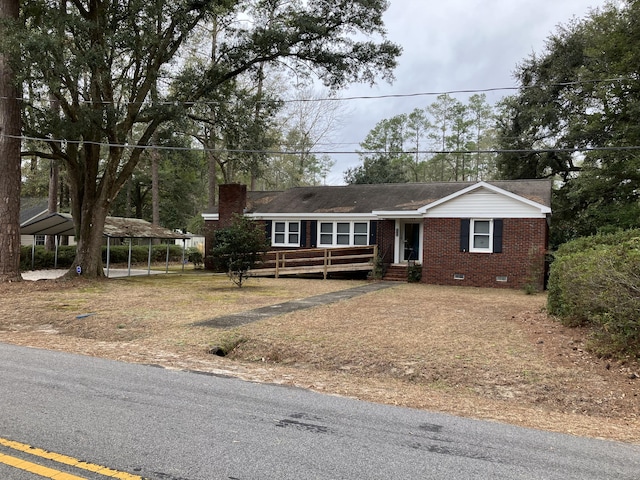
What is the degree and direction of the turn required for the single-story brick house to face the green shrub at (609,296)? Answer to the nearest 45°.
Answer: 0° — it already faces it

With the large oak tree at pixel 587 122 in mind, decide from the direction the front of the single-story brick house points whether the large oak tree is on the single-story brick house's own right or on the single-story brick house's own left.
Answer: on the single-story brick house's own left

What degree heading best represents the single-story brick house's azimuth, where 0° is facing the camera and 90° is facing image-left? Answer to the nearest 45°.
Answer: approximately 0°

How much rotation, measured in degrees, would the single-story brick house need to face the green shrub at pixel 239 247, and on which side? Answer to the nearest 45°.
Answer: approximately 45° to its right

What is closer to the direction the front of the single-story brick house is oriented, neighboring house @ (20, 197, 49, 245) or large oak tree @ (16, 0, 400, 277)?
the large oak tree

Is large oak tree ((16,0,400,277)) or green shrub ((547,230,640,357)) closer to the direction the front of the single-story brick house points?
the green shrub

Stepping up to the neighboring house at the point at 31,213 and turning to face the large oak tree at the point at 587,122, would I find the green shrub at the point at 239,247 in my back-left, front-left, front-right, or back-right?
front-right

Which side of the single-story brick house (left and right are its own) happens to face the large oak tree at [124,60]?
right
